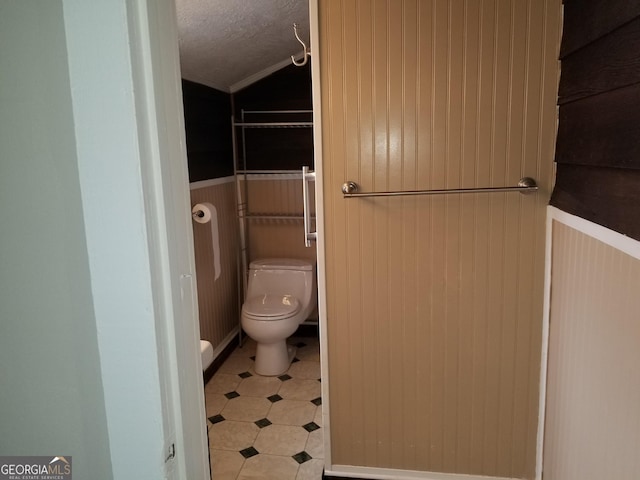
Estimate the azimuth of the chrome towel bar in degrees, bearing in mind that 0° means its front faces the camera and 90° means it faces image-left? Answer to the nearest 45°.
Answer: approximately 0°
